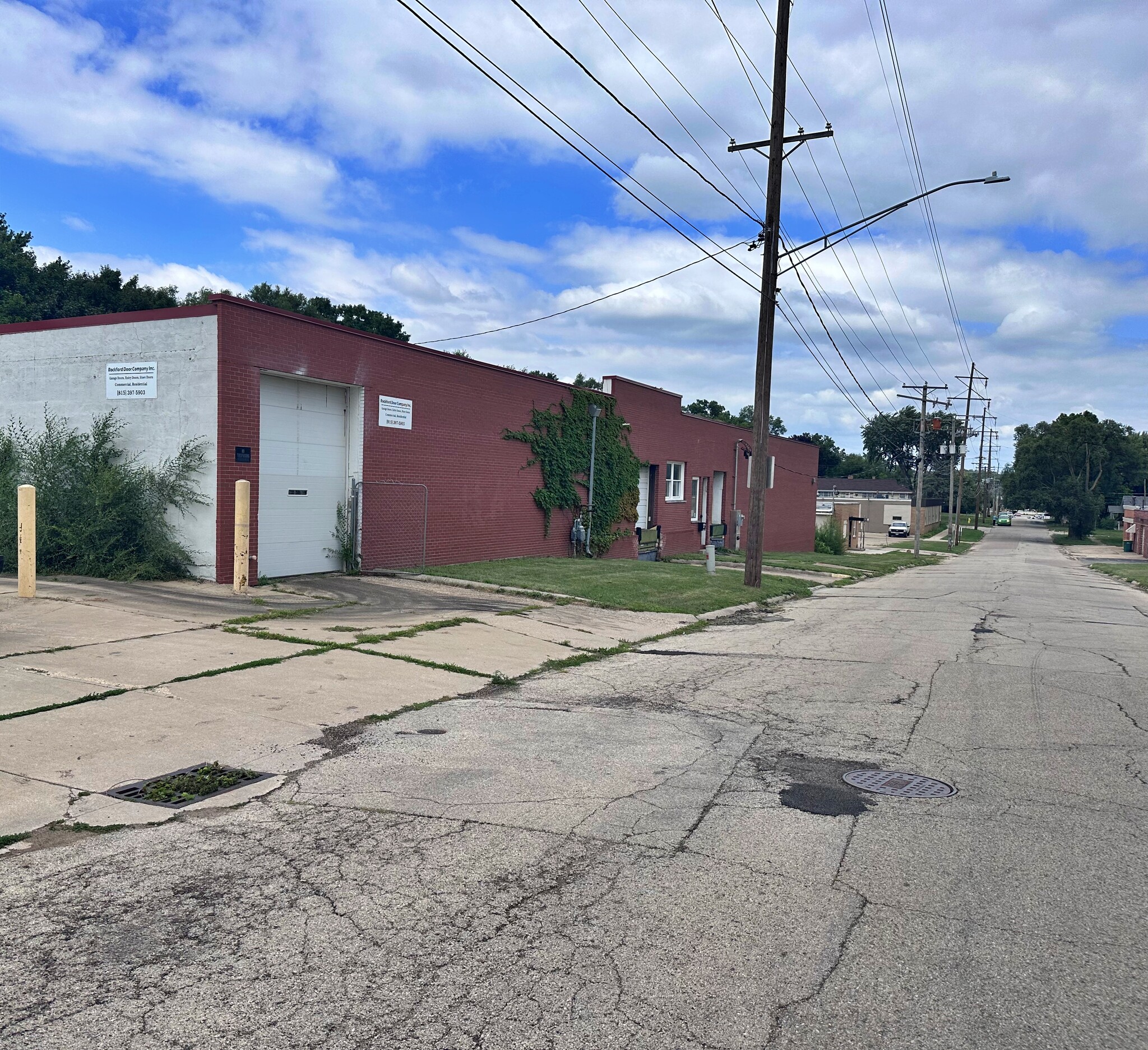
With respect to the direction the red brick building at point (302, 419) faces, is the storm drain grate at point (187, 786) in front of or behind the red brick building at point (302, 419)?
in front

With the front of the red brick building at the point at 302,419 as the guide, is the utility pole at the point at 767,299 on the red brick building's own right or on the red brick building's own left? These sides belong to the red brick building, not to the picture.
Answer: on the red brick building's own left

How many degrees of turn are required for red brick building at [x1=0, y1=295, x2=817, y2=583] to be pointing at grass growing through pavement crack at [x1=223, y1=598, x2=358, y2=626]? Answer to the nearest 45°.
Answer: approximately 45° to its right

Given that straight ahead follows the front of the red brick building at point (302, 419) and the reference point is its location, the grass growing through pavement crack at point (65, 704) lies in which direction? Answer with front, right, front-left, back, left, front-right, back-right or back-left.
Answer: front-right

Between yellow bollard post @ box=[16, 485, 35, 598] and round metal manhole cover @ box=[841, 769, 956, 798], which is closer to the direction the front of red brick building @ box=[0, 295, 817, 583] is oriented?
the round metal manhole cover

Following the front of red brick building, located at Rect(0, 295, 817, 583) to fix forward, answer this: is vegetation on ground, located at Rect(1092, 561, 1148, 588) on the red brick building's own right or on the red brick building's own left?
on the red brick building's own left

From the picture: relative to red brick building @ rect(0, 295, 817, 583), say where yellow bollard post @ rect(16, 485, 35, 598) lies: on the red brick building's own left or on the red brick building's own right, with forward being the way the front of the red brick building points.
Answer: on the red brick building's own right

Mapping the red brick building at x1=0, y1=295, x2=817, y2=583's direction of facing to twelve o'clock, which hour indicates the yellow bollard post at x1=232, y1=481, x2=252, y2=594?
The yellow bollard post is roughly at 2 o'clock from the red brick building.

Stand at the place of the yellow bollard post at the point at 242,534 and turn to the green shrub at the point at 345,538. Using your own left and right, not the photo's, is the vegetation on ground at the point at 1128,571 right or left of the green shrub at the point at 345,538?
right

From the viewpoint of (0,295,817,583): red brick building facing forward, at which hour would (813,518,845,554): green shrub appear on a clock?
The green shrub is roughly at 9 o'clock from the red brick building.

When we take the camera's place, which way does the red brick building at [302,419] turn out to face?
facing the viewer and to the right of the viewer
